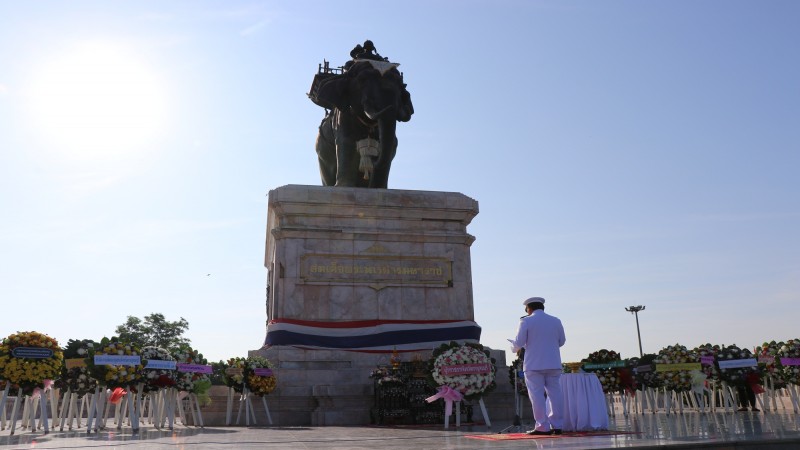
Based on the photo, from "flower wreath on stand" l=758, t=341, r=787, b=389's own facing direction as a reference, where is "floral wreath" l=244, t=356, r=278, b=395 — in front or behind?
in front

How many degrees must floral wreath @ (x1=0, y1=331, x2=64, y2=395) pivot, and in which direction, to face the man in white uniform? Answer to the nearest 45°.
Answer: approximately 45° to its left

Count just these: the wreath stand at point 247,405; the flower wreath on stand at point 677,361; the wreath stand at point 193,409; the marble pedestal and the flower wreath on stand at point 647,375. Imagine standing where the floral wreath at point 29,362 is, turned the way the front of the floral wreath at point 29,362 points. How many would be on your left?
5

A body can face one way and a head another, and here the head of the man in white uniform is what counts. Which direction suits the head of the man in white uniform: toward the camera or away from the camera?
away from the camera

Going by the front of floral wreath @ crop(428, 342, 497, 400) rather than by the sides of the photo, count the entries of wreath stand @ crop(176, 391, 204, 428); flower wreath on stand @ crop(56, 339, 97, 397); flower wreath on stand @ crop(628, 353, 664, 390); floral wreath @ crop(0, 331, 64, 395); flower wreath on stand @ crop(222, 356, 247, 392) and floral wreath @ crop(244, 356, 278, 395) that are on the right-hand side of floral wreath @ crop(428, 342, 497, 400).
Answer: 5

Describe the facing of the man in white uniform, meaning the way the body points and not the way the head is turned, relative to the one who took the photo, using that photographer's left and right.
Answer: facing away from the viewer and to the left of the viewer

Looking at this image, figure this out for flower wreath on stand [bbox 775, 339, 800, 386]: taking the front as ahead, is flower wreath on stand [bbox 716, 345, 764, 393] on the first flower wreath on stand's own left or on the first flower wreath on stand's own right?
on the first flower wreath on stand's own right

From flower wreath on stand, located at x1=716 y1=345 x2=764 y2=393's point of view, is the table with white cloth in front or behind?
in front

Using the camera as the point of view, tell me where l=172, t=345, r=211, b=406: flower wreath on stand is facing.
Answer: facing the viewer and to the right of the viewer

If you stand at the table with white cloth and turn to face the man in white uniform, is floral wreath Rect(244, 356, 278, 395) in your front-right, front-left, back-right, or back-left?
front-right

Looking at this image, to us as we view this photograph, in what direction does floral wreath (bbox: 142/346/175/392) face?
facing the viewer

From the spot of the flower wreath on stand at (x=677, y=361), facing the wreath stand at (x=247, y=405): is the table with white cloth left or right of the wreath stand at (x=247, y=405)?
left

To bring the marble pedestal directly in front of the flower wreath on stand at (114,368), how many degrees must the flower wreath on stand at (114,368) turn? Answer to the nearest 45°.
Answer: approximately 135° to its left

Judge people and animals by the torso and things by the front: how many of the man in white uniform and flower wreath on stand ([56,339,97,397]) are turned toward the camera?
1

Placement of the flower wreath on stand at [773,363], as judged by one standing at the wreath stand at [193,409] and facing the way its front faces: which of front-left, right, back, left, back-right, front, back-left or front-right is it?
front-left
